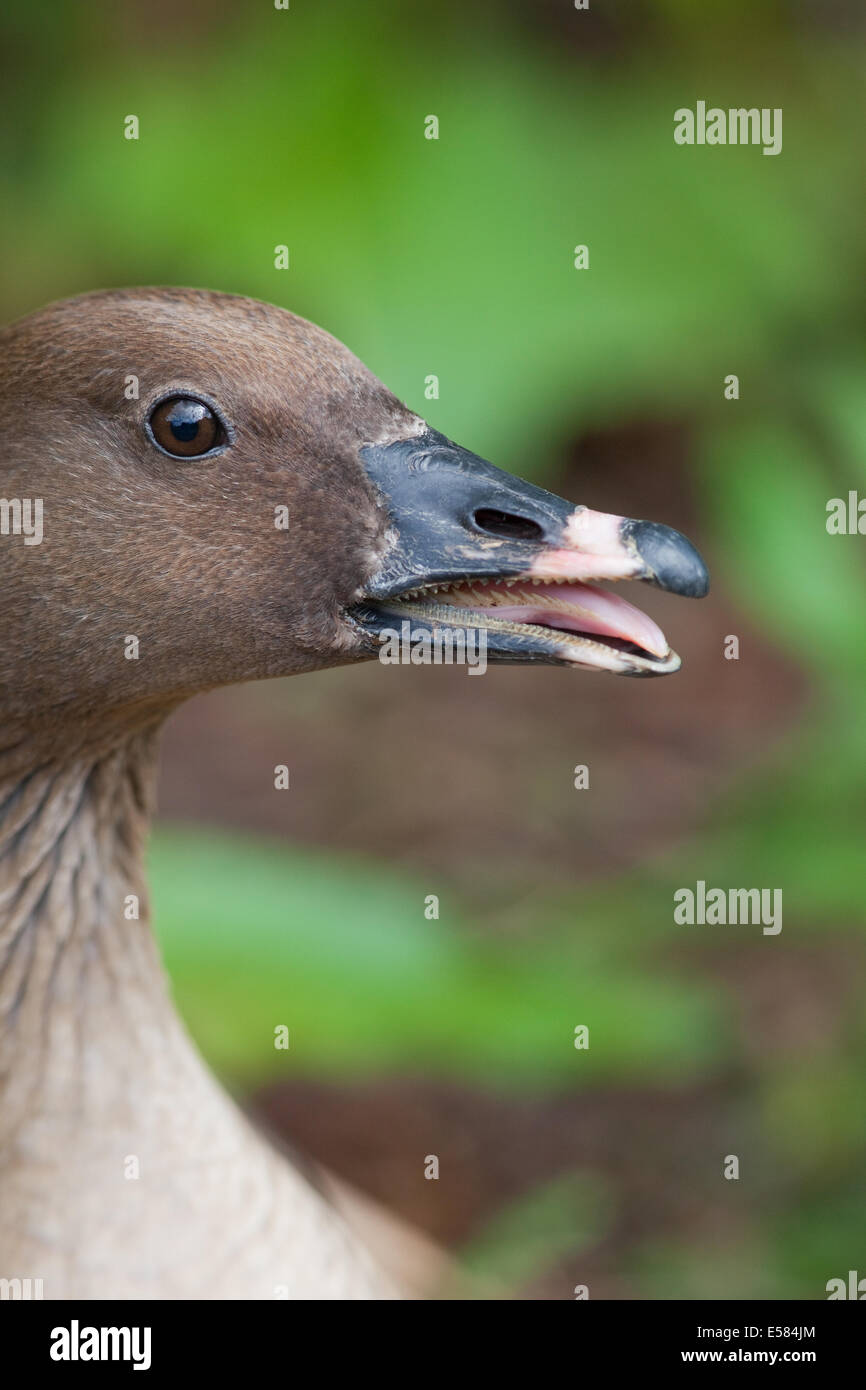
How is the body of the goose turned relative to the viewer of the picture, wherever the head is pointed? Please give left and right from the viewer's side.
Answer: facing to the right of the viewer
